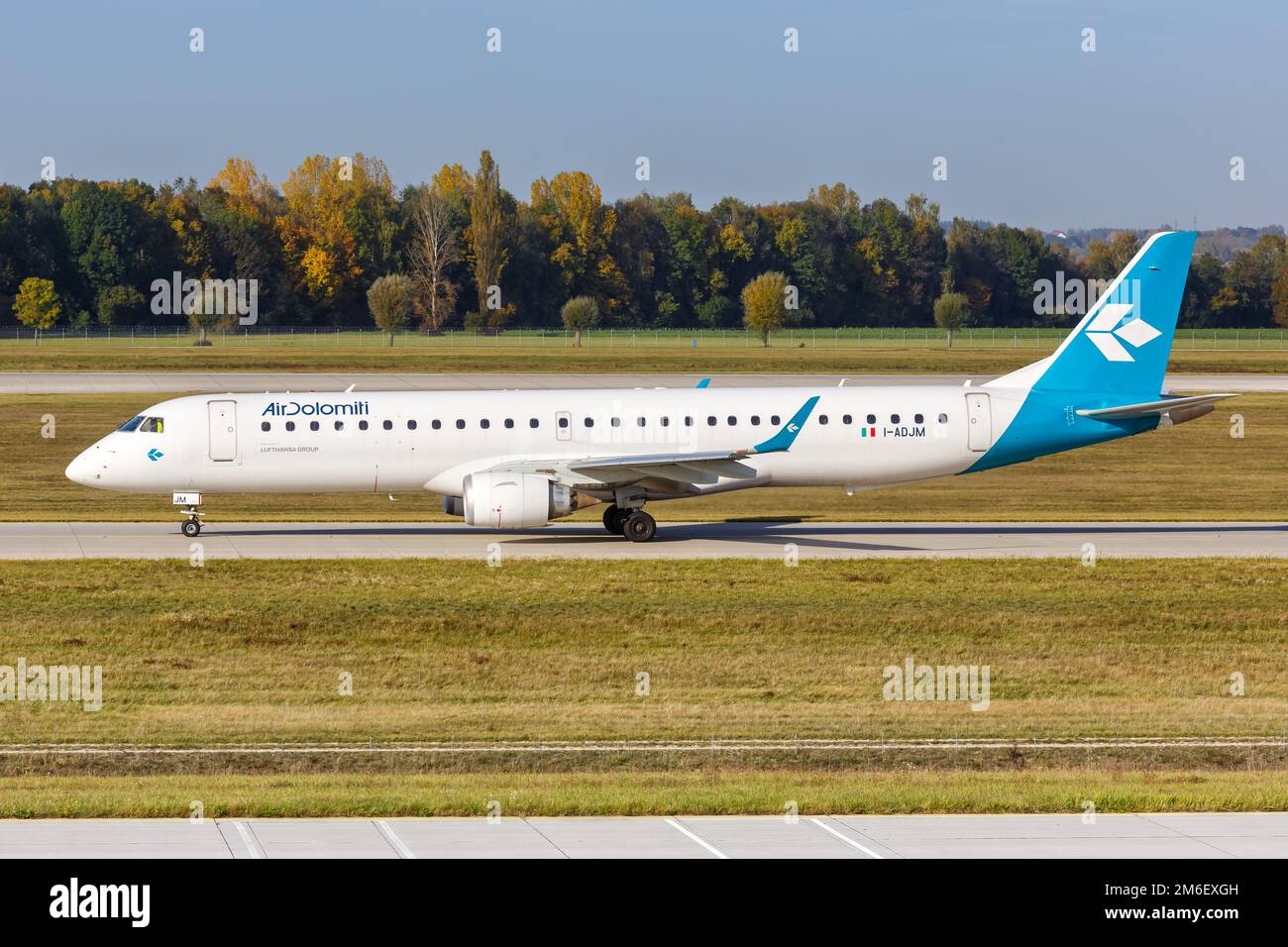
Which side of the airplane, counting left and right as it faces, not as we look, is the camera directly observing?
left
